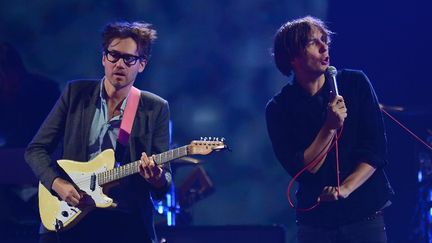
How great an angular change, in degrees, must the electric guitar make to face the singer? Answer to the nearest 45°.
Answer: approximately 90° to its left

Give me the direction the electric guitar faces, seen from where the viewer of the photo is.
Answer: facing the viewer
